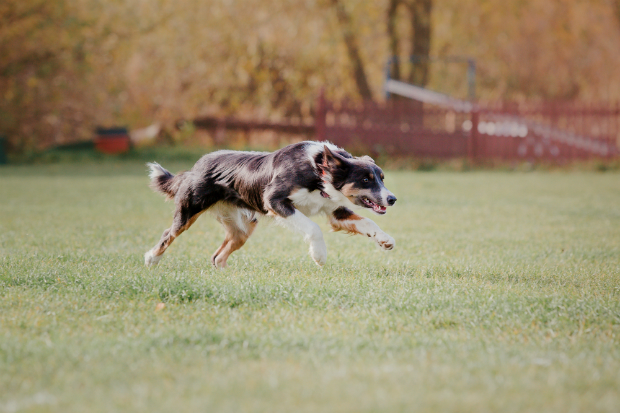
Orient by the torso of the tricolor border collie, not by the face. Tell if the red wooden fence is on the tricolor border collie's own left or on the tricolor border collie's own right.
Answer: on the tricolor border collie's own left

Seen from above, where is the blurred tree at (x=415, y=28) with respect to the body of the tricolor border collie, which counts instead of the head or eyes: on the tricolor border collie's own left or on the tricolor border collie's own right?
on the tricolor border collie's own left

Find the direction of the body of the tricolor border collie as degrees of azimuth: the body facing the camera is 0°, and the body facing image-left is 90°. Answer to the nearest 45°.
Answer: approximately 270°

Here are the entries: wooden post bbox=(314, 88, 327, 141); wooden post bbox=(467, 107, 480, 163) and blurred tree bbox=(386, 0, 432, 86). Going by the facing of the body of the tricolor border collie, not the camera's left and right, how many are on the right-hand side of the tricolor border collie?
0

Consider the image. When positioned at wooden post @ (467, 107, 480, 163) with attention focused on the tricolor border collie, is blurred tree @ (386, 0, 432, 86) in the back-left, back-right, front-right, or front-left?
back-right

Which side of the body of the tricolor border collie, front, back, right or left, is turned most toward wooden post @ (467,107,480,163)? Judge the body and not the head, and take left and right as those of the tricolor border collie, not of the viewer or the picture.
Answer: left

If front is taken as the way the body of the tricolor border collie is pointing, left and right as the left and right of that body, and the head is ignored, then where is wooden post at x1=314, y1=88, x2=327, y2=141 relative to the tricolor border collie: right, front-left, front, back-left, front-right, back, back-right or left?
left
